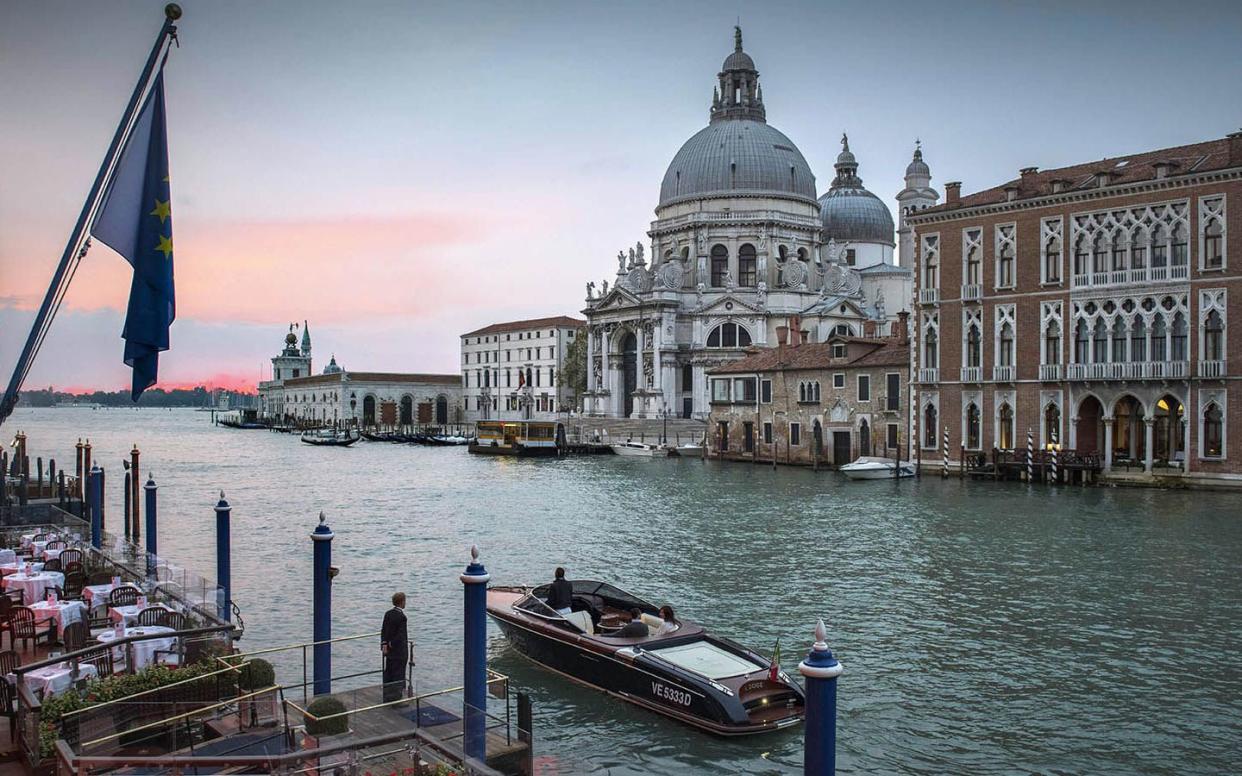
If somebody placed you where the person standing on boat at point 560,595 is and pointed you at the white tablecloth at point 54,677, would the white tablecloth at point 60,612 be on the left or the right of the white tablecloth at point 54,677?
right

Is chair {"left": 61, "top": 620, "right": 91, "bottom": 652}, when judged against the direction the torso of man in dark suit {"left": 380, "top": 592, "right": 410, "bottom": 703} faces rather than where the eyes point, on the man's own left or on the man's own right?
on the man's own left

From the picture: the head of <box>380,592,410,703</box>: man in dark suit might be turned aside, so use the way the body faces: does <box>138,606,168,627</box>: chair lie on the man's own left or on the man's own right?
on the man's own left

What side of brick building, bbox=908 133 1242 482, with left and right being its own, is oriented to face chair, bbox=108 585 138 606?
front

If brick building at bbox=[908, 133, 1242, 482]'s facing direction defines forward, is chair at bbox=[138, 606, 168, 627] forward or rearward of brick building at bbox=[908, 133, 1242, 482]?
forward

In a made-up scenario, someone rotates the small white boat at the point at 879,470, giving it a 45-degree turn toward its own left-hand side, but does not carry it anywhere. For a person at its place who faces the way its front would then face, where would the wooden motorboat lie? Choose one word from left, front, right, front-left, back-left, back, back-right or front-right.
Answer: front-left

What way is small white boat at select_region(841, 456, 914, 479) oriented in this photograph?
to the viewer's left

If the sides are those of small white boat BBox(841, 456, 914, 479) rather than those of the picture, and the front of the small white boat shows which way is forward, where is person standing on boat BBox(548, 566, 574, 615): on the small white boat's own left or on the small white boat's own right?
on the small white boat's own left

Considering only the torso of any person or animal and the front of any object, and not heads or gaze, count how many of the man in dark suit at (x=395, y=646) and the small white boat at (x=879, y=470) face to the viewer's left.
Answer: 1

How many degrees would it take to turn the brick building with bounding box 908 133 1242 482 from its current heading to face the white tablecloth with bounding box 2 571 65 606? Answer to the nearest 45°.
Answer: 0° — it already faces it

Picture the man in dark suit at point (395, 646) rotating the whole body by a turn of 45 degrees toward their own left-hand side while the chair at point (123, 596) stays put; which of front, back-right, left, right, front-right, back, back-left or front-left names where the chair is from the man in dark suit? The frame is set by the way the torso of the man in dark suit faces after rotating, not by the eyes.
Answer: front-left

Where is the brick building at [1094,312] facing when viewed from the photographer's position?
facing the viewer and to the left of the viewer

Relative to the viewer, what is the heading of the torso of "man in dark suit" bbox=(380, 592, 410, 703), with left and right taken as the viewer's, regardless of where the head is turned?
facing away from the viewer and to the right of the viewer

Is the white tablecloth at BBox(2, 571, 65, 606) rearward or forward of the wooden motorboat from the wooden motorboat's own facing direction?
forward

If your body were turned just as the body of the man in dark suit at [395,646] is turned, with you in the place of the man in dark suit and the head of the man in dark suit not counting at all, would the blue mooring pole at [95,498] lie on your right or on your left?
on your left

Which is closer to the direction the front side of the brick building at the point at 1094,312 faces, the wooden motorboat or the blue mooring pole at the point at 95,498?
the blue mooring pole
